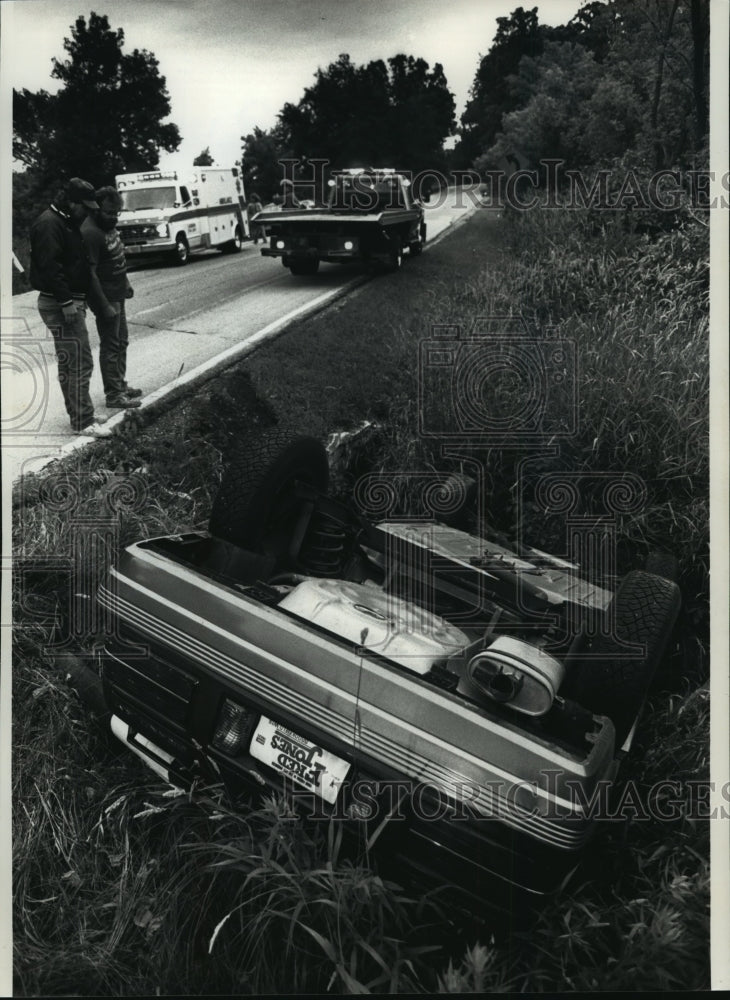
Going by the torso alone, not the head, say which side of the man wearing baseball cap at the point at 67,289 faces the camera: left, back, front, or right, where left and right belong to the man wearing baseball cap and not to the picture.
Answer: right

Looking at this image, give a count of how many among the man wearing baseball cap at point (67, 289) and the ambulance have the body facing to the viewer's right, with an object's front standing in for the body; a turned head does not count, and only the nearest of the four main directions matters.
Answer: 1

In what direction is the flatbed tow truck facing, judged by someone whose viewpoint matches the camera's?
facing away from the viewer and to the right of the viewer

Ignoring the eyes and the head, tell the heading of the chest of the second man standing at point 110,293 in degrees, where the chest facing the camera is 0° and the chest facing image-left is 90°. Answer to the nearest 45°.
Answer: approximately 315°

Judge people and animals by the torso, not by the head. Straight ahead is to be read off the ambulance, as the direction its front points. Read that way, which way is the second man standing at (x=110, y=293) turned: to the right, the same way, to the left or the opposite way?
to the left
